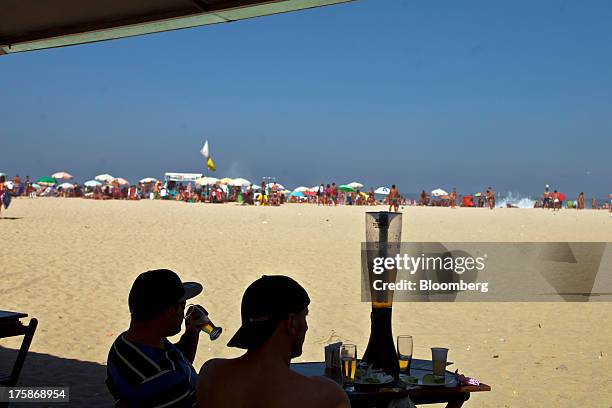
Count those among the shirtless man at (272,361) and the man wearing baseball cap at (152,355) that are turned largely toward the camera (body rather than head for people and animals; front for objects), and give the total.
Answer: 0

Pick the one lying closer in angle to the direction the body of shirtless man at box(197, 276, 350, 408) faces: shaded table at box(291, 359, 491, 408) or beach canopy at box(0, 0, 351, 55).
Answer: the shaded table

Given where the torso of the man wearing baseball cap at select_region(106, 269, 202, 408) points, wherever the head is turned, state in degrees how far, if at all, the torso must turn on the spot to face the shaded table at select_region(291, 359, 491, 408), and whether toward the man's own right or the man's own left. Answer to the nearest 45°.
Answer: approximately 45° to the man's own right

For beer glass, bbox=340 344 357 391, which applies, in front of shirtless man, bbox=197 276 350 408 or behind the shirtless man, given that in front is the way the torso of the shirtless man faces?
in front

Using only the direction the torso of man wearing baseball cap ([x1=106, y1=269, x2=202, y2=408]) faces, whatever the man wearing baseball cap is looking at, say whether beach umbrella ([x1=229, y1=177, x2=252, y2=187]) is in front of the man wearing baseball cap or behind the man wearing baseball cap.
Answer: in front

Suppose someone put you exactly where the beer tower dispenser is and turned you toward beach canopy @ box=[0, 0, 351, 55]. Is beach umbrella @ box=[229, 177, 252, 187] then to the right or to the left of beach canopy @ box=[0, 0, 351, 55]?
right

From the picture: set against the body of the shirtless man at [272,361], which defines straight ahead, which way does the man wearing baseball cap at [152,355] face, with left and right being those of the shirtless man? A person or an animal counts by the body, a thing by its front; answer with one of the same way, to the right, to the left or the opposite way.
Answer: the same way

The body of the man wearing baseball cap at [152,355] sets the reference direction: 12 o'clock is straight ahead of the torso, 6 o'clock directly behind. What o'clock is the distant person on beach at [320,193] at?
The distant person on beach is roughly at 11 o'clock from the man wearing baseball cap.

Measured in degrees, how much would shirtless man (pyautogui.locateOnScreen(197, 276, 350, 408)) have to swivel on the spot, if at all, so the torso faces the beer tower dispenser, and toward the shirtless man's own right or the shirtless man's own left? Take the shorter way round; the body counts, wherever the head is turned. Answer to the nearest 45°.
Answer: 0° — they already face it

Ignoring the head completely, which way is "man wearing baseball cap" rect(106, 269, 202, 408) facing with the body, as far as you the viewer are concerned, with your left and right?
facing away from the viewer and to the right of the viewer

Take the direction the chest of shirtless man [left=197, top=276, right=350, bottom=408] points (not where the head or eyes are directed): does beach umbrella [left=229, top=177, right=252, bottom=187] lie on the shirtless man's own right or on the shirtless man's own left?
on the shirtless man's own left

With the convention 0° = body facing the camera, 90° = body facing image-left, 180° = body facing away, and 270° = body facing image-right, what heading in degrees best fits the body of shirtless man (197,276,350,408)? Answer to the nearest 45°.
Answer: approximately 225°

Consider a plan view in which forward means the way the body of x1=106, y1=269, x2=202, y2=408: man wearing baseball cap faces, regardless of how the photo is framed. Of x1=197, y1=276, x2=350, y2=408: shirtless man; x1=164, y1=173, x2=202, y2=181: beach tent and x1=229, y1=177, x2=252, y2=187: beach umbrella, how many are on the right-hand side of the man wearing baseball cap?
1

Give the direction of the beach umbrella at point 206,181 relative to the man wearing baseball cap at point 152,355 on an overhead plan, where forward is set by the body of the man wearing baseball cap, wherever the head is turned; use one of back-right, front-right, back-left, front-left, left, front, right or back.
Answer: front-left
